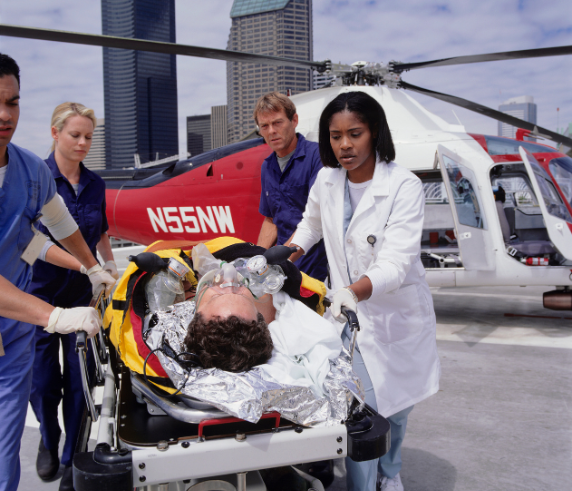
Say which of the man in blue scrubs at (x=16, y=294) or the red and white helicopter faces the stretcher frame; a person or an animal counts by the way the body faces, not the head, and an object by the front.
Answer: the man in blue scrubs

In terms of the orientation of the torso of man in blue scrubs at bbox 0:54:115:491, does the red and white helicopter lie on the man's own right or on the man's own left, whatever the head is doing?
on the man's own left

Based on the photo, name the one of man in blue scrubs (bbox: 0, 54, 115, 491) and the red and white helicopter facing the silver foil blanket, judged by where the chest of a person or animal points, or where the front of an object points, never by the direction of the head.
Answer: the man in blue scrubs

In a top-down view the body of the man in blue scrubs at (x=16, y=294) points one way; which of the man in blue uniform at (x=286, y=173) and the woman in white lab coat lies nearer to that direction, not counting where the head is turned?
the woman in white lab coat

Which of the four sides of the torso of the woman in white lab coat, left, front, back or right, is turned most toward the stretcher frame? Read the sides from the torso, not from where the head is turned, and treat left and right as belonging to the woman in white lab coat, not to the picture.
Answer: front

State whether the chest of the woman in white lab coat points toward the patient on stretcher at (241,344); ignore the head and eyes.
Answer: yes

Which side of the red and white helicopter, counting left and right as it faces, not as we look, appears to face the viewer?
right

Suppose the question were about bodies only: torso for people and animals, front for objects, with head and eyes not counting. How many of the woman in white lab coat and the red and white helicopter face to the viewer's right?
1

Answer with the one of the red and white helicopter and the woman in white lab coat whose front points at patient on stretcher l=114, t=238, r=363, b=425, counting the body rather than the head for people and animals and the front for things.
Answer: the woman in white lab coat
